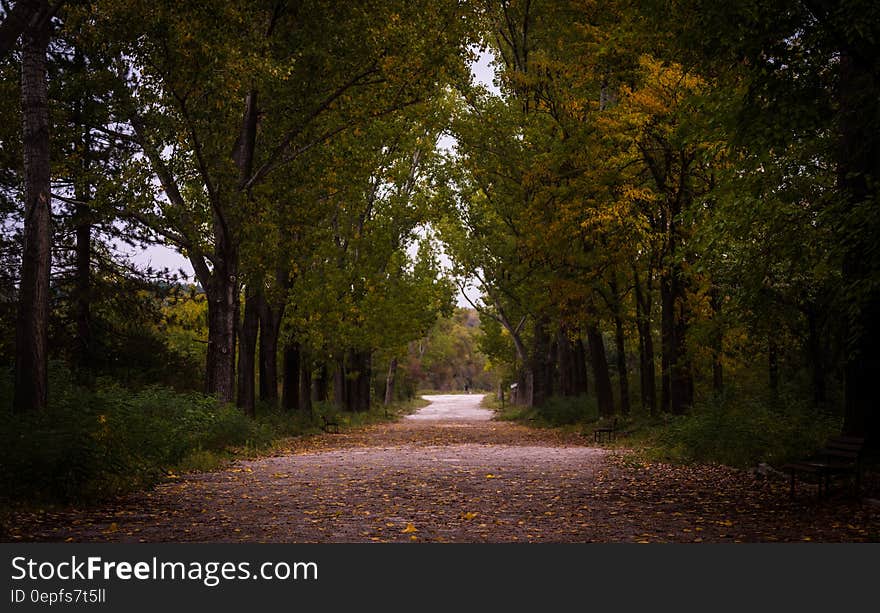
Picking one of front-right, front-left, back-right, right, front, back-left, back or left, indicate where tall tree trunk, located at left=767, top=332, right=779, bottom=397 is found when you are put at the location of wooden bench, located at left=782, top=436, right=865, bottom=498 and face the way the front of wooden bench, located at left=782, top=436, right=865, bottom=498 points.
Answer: back-right

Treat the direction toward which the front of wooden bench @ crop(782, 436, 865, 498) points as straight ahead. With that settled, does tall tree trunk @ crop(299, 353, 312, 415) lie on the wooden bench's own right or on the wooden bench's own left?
on the wooden bench's own right

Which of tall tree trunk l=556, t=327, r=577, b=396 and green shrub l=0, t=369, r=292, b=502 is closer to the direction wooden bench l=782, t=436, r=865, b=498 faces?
the green shrub

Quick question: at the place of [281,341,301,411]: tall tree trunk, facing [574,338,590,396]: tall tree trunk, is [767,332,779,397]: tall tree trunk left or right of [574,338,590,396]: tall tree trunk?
right

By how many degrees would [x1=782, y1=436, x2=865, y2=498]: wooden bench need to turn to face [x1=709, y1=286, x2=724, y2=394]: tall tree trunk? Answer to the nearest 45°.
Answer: approximately 135° to its right

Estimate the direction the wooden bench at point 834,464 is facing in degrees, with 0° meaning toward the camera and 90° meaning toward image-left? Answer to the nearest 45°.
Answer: approximately 45°

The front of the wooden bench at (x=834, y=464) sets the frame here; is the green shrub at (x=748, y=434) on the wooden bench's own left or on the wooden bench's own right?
on the wooden bench's own right

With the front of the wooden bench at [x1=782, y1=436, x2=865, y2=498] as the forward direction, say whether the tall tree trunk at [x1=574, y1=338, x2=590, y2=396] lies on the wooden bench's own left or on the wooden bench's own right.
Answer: on the wooden bench's own right

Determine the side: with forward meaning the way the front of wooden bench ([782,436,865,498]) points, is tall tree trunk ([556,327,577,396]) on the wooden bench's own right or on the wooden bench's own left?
on the wooden bench's own right
